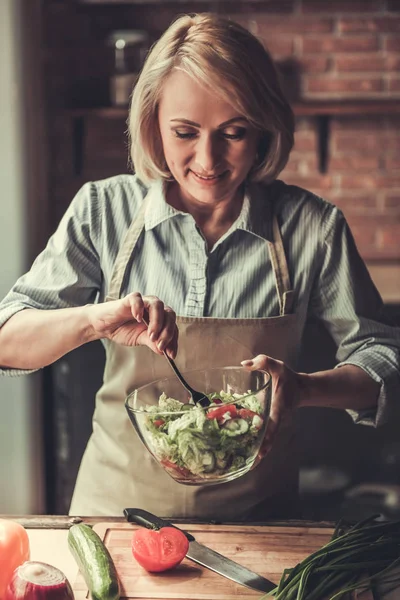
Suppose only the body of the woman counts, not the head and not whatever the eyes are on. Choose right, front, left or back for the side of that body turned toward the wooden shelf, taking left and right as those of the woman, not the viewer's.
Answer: back

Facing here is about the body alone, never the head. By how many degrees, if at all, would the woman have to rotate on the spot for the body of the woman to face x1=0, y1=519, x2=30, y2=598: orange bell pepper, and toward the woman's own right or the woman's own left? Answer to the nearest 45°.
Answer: approximately 45° to the woman's own right

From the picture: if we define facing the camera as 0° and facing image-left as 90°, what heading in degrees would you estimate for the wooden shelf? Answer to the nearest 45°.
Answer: approximately 0°

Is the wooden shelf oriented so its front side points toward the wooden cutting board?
yes

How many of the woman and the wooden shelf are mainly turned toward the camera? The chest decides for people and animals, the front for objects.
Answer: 2

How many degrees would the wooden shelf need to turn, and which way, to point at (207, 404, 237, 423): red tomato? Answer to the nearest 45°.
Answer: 0° — it already faces it

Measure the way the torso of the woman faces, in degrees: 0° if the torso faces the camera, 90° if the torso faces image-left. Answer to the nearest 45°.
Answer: approximately 0°
